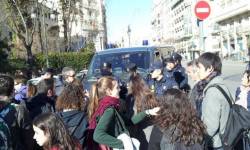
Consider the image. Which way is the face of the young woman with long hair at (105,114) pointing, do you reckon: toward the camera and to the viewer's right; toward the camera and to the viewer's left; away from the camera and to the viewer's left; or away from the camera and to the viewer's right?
away from the camera and to the viewer's right

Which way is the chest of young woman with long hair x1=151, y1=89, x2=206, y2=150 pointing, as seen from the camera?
away from the camera

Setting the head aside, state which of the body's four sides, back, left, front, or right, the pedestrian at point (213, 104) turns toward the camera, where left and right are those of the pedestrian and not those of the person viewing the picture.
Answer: left

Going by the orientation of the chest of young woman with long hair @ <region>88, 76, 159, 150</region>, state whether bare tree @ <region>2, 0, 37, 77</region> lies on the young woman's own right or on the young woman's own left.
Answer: on the young woman's own left

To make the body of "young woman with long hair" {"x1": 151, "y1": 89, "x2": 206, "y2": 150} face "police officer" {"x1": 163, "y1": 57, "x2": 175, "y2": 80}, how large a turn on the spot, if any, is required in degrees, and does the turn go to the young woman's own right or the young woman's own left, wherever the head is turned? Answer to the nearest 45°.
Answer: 0° — they already face them

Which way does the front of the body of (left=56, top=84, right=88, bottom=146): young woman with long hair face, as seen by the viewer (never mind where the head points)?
away from the camera

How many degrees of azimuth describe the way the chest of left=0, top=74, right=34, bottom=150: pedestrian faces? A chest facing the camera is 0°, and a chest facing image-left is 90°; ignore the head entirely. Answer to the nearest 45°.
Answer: approximately 180°
